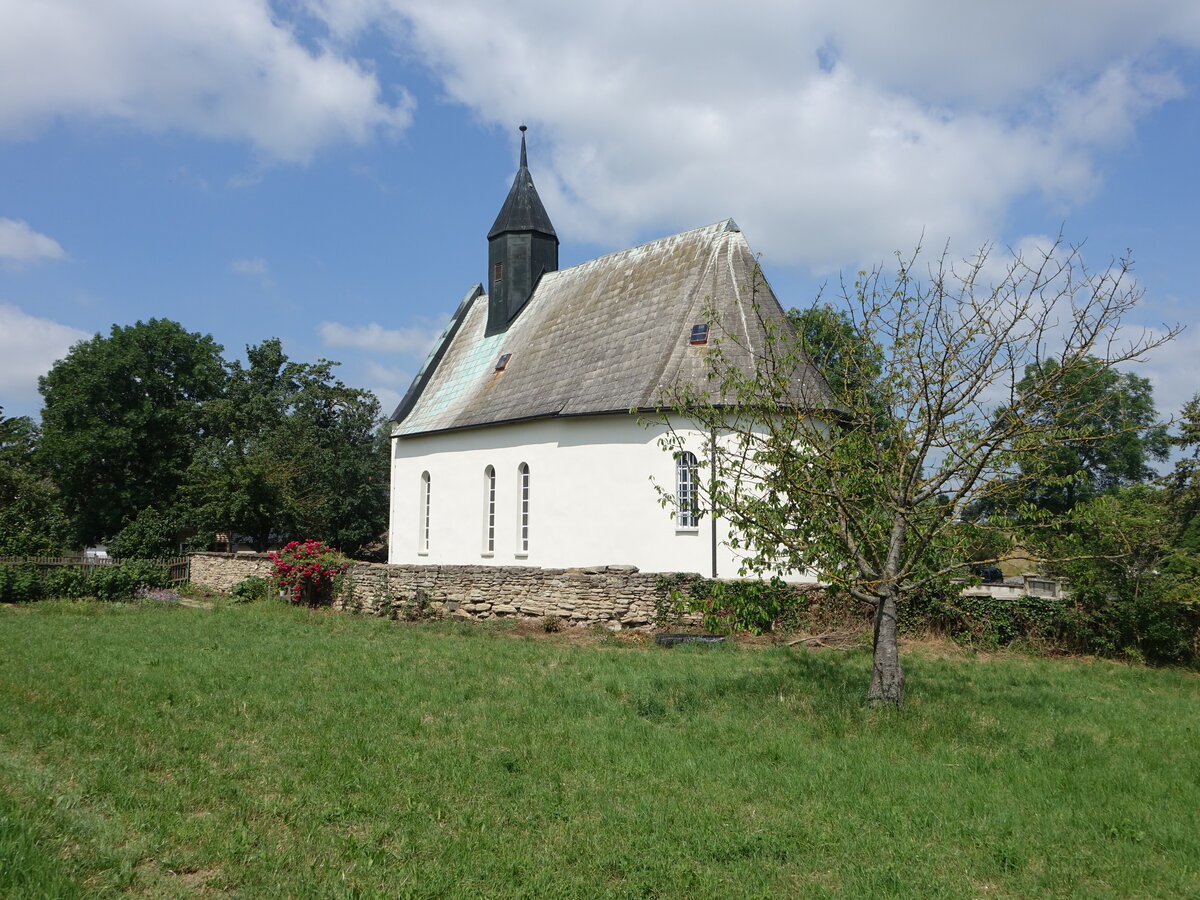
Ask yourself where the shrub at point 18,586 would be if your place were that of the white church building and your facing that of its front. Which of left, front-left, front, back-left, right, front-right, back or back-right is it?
front-left

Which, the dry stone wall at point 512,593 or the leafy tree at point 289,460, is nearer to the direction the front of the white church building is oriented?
the leafy tree

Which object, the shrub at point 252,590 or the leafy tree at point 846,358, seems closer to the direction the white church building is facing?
the shrub

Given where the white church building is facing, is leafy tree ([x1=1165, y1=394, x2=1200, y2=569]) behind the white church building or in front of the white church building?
behind

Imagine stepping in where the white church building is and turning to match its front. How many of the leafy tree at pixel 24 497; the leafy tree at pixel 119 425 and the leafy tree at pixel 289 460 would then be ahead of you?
3

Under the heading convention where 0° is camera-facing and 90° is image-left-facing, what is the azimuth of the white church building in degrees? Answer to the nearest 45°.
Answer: approximately 135°

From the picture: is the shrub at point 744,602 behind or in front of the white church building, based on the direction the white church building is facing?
behind

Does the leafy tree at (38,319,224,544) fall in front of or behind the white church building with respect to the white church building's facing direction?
in front

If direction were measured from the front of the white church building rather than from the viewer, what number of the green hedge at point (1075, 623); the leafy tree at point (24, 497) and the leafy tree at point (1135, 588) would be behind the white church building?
2

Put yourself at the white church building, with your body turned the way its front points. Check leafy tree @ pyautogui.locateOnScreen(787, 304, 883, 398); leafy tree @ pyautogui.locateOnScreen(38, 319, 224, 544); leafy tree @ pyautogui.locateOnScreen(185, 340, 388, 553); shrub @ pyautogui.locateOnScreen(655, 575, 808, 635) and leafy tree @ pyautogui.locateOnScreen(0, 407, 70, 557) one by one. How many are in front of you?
3

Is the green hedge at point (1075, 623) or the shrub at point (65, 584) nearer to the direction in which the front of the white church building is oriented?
the shrub

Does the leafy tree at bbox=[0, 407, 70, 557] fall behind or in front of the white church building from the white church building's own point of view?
in front

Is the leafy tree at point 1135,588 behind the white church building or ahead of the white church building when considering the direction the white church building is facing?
behind

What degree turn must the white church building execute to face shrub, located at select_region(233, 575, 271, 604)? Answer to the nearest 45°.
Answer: approximately 45° to its left
